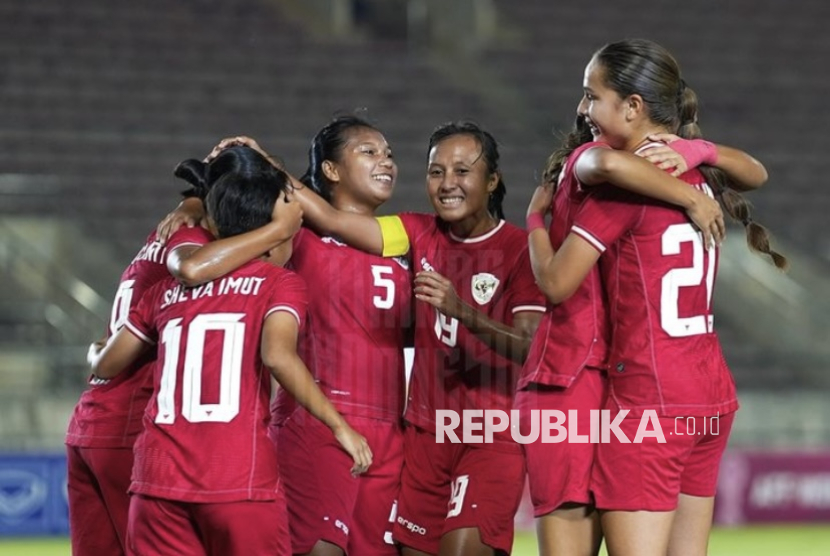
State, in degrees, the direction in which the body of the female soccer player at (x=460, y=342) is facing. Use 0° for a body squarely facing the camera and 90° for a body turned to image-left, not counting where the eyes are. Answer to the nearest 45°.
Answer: approximately 45°

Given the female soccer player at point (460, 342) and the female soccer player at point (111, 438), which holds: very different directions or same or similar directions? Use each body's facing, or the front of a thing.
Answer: very different directions

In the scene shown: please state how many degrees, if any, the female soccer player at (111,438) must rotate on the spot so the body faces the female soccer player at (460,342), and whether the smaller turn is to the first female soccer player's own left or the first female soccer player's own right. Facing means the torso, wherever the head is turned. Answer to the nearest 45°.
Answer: approximately 45° to the first female soccer player's own right

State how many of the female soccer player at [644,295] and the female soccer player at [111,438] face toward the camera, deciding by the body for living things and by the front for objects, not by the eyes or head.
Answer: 0

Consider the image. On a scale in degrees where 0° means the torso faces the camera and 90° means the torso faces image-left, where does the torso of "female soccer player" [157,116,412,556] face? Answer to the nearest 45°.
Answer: approximately 315°

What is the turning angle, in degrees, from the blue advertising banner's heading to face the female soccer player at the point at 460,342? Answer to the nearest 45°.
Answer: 0° — it already faces them

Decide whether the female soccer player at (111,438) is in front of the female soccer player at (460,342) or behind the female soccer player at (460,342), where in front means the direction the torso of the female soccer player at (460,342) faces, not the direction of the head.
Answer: in front

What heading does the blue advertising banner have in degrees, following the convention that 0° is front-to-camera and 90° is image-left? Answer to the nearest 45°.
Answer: approximately 0°

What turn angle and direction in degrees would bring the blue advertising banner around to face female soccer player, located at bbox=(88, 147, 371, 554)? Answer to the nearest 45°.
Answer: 0° — it already faces them

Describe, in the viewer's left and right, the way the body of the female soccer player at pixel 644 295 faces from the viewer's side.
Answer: facing away from the viewer and to the left of the viewer

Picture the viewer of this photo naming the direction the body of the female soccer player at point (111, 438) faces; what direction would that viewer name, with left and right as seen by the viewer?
facing away from the viewer and to the right of the viewer

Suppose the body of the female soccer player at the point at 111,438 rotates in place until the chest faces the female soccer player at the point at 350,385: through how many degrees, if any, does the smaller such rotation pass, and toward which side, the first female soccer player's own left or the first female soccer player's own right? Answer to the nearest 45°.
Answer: approximately 45° to the first female soccer player's own right

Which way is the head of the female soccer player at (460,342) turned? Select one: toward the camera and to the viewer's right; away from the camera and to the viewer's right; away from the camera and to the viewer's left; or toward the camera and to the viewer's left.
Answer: toward the camera and to the viewer's left

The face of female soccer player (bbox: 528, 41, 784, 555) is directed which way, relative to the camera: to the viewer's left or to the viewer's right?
to the viewer's left
